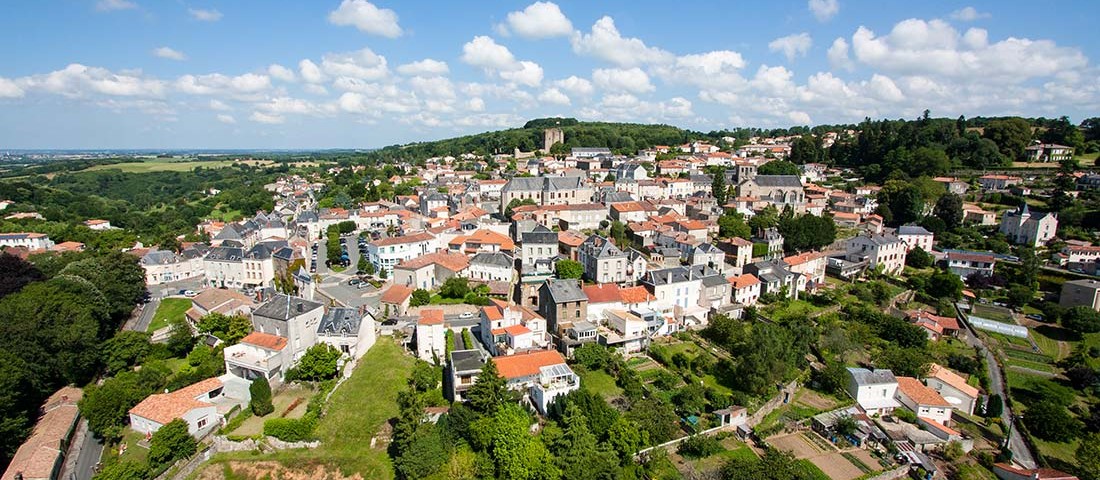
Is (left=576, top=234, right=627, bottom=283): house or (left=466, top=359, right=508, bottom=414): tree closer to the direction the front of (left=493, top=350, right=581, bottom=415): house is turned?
the tree

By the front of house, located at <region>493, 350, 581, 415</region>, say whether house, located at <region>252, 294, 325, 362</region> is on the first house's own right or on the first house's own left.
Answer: on the first house's own right

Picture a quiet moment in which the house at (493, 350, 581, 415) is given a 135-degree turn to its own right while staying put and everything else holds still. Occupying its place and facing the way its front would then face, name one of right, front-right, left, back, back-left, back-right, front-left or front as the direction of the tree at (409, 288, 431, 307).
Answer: front

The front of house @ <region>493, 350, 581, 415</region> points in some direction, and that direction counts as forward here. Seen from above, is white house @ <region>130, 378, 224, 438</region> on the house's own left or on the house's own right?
on the house's own right

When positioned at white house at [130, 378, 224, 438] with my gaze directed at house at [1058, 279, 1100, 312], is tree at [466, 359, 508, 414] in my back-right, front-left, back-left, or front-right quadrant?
front-right

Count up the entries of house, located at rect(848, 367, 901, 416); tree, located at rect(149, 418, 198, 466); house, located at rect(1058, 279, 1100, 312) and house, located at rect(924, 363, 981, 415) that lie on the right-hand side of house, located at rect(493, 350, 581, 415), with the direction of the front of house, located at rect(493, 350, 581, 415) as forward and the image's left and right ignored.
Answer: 1

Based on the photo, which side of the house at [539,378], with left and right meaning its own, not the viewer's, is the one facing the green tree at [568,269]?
back

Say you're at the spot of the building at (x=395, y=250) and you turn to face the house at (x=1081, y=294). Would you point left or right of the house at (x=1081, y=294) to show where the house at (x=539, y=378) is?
right

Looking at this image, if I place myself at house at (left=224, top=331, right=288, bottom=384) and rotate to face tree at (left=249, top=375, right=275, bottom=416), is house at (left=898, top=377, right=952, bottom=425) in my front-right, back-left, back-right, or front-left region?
front-left

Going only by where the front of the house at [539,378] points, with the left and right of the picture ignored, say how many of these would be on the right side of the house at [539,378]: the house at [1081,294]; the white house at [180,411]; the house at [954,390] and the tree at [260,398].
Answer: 2

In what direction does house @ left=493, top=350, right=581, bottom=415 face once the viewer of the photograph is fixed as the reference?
facing the viewer

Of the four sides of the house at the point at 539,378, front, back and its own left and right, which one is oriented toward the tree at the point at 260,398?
right

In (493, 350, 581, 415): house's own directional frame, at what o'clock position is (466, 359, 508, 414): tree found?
The tree is roughly at 2 o'clock from the house.

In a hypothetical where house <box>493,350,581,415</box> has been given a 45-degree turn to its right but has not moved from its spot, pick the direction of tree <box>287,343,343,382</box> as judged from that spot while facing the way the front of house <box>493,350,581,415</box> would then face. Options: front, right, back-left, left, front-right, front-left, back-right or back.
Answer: front-right

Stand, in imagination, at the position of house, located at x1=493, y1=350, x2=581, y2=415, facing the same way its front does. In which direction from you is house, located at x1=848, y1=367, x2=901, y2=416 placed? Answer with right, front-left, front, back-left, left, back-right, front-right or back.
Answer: left

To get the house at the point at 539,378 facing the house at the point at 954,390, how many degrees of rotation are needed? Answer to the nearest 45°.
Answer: approximately 90° to its left

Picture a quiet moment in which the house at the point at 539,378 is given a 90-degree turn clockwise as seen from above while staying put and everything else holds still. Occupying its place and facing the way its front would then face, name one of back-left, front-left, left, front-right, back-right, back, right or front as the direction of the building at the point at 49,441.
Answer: front

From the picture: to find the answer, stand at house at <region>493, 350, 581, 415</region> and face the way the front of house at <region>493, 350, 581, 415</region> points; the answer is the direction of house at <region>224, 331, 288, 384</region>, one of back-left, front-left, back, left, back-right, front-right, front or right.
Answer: right
